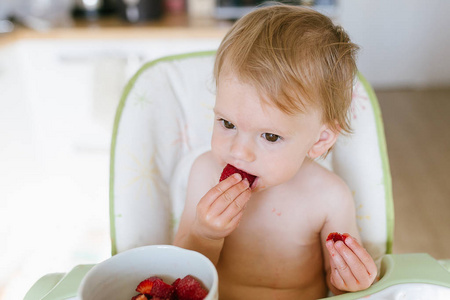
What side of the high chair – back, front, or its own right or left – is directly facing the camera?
front

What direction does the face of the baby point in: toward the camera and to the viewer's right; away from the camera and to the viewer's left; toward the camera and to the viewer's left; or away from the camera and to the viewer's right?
toward the camera and to the viewer's left
